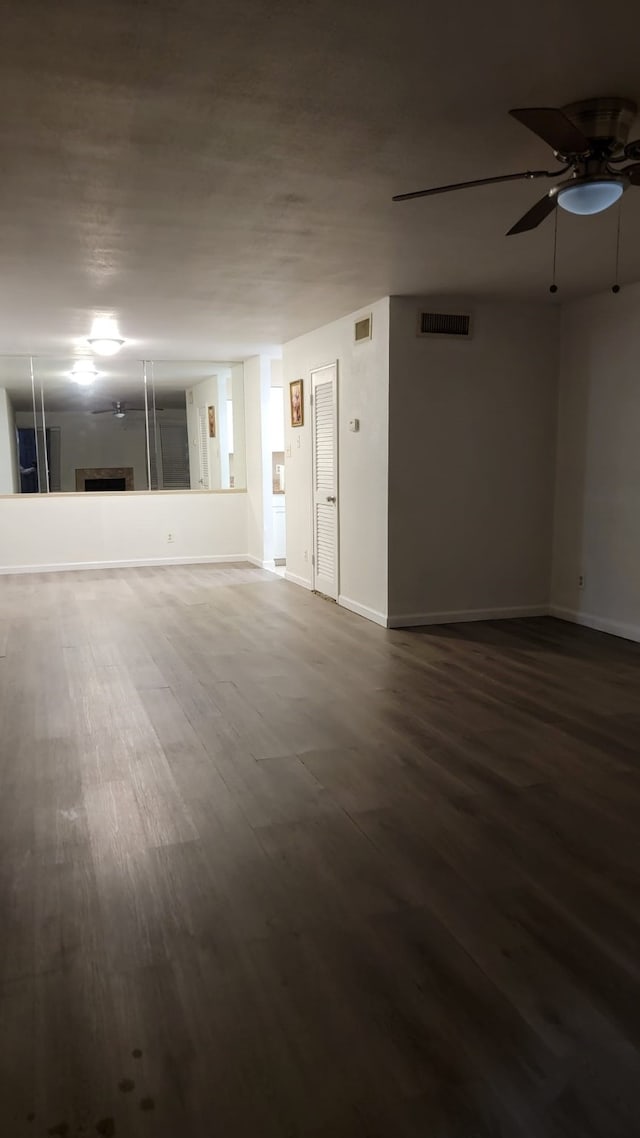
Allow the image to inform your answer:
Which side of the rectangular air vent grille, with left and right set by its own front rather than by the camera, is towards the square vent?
right

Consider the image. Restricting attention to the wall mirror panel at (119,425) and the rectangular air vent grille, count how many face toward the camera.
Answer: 2

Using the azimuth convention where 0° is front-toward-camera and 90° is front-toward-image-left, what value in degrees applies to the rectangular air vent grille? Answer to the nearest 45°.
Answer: approximately 0°

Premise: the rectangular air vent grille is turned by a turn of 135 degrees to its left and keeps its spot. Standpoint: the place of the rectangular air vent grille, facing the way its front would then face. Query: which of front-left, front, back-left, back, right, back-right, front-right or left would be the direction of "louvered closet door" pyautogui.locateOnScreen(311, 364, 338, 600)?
left

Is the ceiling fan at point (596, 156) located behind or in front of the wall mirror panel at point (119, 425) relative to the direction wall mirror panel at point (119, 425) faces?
in front

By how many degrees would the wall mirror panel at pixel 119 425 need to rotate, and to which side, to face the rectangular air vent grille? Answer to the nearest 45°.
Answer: approximately 45° to its left
